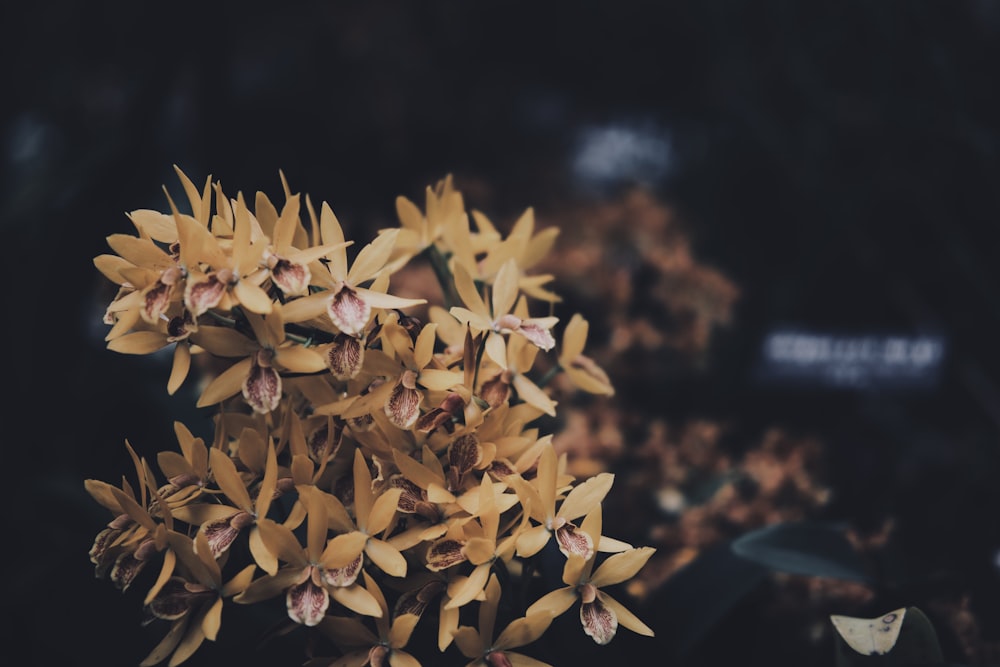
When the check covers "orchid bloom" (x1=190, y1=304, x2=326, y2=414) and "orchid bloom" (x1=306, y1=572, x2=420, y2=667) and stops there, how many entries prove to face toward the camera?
2

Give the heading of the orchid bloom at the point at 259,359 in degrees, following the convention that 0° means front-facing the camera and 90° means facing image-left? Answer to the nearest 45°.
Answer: approximately 0°

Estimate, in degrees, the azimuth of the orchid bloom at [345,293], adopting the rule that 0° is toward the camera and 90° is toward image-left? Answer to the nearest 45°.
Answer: approximately 0°
